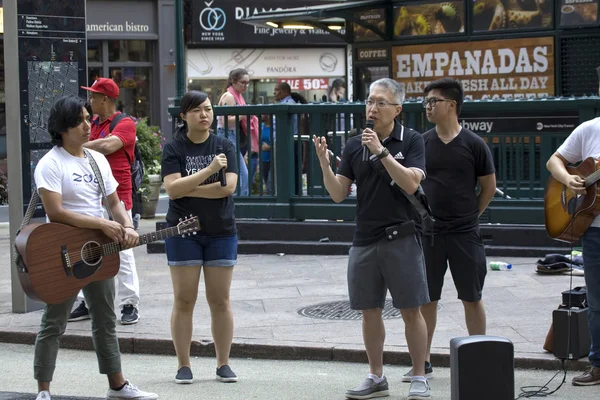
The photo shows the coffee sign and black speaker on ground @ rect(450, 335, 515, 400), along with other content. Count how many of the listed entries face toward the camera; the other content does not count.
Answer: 2

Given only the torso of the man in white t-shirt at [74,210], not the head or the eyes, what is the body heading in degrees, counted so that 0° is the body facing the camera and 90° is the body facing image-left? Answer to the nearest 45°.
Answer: approximately 315°

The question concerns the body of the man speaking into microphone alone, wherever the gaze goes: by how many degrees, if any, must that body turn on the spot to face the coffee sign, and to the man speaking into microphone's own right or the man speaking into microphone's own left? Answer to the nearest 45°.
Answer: approximately 135° to the man speaking into microphone's own right

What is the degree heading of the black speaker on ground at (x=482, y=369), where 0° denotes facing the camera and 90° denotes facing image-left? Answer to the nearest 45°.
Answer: approximately 0°

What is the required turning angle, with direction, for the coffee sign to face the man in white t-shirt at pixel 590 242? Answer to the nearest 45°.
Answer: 0° — it already faces them

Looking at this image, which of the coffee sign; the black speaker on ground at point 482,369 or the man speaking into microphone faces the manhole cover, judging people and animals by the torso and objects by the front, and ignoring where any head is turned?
the coffee sign

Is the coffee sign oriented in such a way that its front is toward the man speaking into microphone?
yes

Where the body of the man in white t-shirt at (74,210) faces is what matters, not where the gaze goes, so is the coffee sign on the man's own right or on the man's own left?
on the man's own left

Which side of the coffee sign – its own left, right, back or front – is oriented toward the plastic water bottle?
front

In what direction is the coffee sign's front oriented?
toward the camera

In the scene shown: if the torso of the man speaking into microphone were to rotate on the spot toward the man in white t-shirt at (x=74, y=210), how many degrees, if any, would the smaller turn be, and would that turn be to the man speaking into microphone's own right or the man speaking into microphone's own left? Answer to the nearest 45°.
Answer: approximately 45° to the man speaking into microphone's own right

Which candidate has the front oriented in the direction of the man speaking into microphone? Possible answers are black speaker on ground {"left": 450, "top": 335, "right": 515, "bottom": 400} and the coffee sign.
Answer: the coffee sign

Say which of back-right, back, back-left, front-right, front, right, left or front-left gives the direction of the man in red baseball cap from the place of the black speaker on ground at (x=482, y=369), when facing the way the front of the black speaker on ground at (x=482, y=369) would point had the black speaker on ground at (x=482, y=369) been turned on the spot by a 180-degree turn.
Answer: front-left
